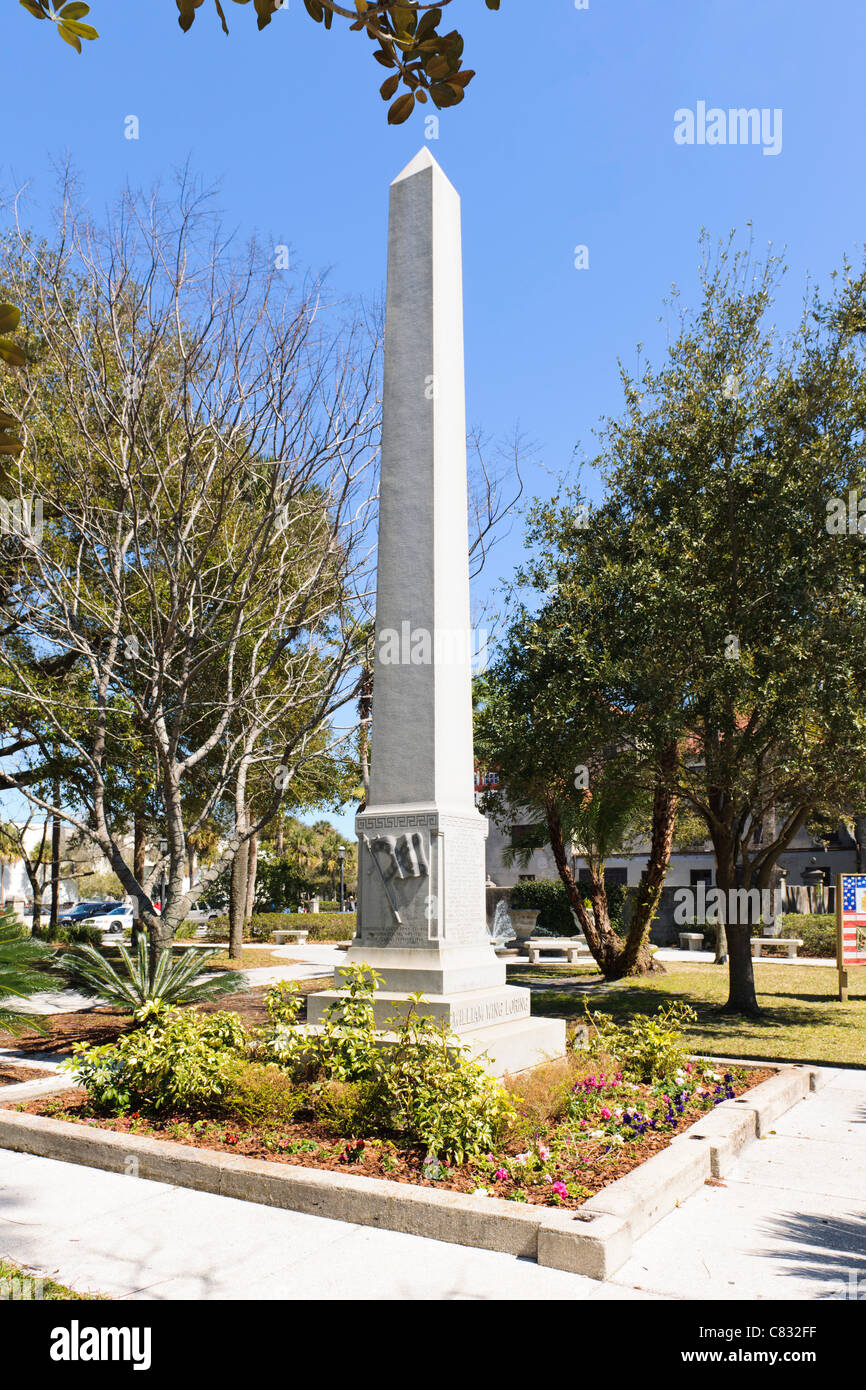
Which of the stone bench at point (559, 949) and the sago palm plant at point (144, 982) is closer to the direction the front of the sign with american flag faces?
the sago palm plant

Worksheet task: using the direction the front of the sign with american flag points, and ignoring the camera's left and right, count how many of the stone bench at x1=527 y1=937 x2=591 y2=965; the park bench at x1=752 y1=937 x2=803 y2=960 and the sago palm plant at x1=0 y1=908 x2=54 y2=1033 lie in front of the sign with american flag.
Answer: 1

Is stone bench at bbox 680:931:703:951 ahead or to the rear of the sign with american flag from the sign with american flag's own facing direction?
to the rear

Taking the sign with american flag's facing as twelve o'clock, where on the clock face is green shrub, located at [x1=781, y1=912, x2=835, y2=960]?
The green shrub is roughly at 6 o'clock from the sign with american flag.

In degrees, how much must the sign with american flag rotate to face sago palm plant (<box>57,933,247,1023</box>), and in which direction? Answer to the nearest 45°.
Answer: approximately 45° to its right

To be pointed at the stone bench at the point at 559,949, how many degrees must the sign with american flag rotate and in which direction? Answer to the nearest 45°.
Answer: approximately 135° to its right

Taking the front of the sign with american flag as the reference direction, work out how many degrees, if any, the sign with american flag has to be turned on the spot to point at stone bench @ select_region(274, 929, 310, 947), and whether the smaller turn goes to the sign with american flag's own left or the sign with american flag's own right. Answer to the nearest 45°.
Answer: approximately 135° to the sign with american flag's own right

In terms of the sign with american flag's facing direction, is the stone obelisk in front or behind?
in front

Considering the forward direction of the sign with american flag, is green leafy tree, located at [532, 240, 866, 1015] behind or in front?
in front
